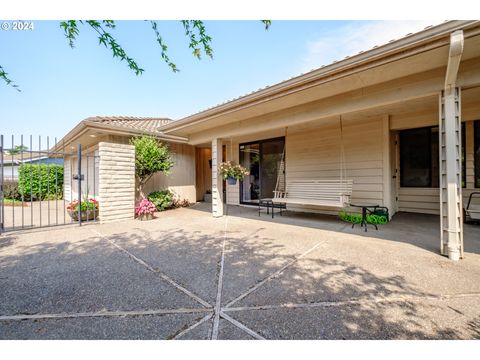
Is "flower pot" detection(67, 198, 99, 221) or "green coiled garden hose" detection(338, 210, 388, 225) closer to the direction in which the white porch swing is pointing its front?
the flower pot

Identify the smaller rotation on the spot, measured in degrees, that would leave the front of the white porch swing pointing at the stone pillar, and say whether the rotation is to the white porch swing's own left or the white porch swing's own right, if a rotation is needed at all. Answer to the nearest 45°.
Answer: approximately 45° to the white porch swing's own right

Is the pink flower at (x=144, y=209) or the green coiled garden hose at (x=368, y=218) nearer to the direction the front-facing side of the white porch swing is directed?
the pink flower

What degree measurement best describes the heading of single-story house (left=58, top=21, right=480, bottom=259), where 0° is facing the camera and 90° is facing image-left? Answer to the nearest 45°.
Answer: approximately 45°

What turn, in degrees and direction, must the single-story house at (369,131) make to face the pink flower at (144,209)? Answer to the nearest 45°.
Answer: approximately 45° to its right
